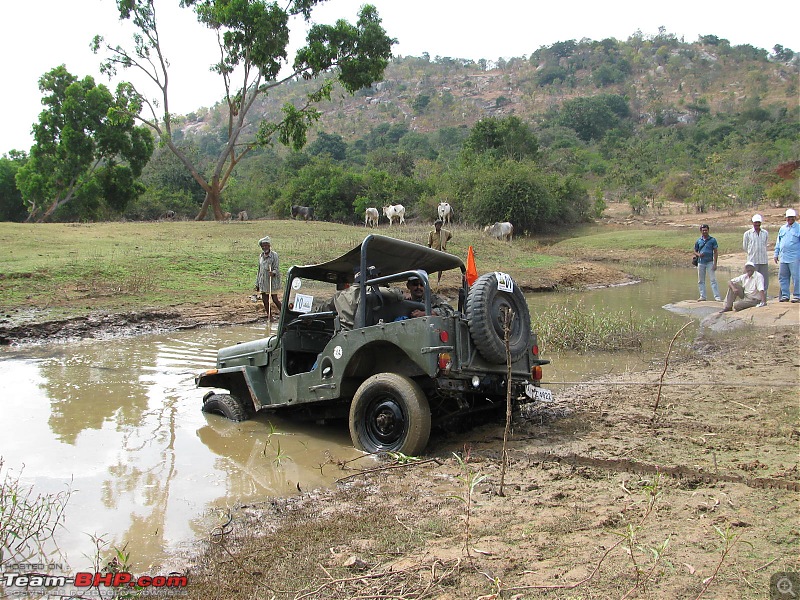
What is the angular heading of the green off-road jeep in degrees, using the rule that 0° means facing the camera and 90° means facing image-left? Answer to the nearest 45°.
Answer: approximately 135°

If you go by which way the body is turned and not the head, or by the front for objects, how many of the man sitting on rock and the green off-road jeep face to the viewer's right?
0

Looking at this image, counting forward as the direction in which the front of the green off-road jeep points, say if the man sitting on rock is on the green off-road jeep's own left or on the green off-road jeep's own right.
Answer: on the green off-road jeep's own right

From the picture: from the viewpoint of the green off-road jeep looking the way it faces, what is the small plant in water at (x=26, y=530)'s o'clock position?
The small plant in water is roughly at 9 o'clock from the green off-road jeep.

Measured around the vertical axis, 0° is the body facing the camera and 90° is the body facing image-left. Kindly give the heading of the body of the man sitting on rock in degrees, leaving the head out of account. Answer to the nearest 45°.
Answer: approximately 45°

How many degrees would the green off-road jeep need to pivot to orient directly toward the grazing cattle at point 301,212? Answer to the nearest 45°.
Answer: approximately 45° to its right

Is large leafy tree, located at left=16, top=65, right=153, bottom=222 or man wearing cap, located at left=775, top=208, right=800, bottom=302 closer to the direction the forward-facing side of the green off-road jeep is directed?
the large leafy tree

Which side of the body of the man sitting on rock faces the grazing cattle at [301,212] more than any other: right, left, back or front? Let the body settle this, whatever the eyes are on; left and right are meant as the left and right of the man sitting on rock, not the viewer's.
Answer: right

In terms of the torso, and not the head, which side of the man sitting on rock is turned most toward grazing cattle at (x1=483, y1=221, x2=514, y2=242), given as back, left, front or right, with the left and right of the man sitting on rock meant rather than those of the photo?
right

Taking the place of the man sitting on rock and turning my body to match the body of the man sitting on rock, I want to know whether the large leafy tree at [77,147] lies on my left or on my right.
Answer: on my right
